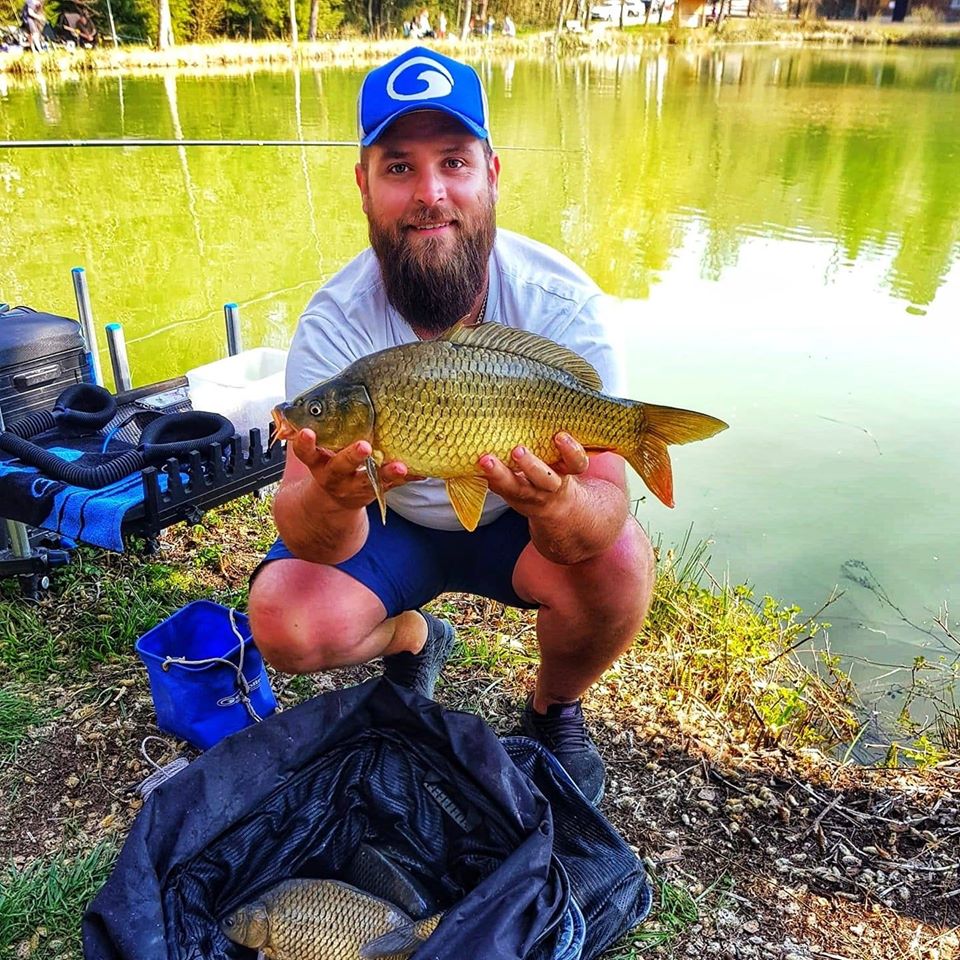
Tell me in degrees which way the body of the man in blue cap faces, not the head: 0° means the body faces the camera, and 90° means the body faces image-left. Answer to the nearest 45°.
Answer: approximately 0°

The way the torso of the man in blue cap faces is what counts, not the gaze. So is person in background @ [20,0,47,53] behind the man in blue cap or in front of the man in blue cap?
behind

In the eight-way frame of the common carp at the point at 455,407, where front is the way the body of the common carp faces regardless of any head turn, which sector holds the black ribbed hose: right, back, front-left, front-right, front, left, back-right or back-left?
front-right

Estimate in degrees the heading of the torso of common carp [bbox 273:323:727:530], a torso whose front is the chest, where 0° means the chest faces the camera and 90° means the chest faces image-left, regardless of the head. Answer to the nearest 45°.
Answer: approximately 90°

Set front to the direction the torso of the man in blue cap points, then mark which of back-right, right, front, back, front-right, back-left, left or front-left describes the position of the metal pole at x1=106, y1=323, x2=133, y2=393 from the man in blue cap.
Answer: back-right

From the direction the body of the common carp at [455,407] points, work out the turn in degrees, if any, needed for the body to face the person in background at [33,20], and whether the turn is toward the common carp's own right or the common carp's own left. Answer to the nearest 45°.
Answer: approximately 45° to the common carp's own right
